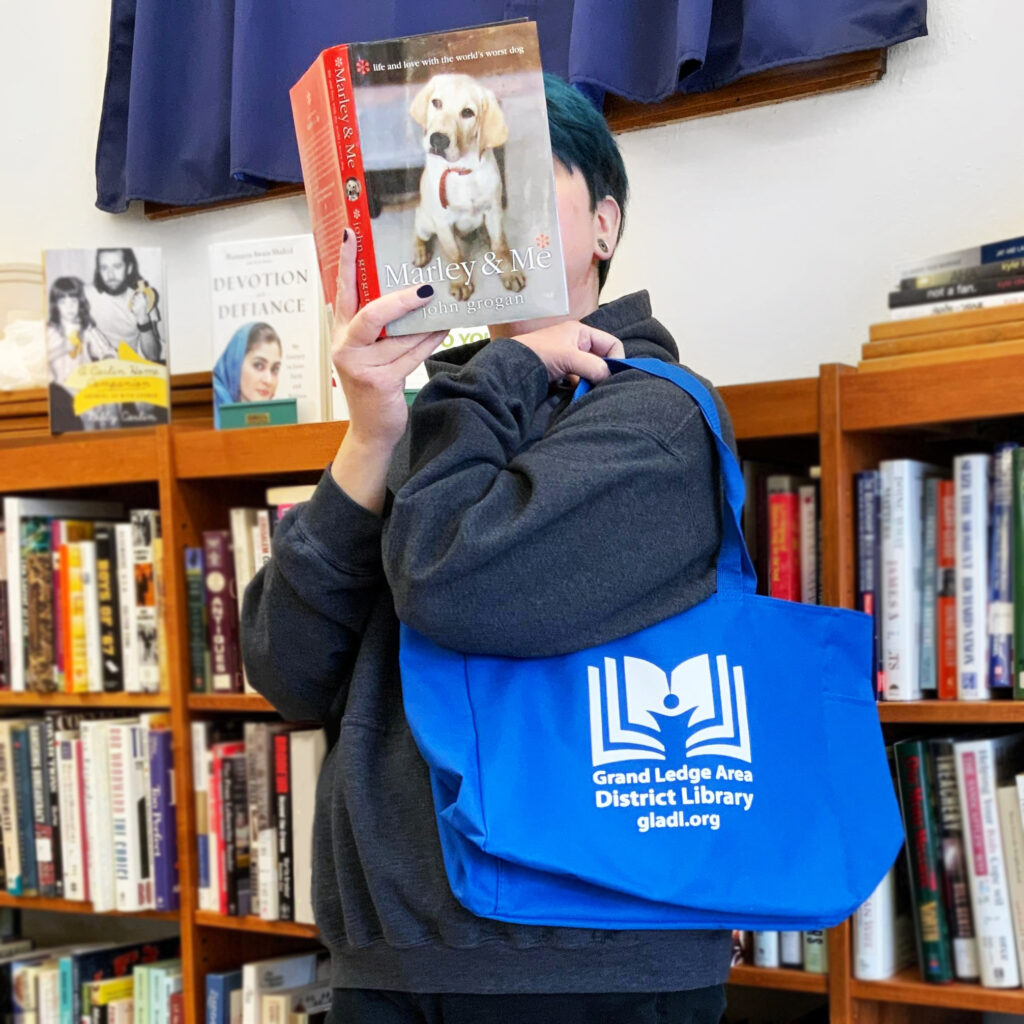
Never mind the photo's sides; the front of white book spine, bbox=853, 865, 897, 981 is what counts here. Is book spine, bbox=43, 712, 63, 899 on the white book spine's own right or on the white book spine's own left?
on the white book spine's own right

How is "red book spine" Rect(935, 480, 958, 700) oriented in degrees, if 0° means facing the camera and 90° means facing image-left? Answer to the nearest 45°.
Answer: approximately 0°

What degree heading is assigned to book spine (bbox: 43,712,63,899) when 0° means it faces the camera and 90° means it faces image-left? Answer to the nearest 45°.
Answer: approximately 0°

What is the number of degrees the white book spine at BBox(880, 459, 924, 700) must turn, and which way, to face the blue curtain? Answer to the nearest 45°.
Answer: approximately 135° to its right
